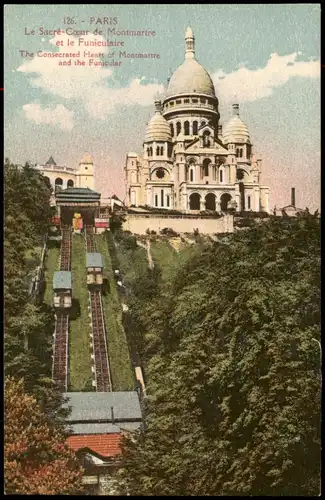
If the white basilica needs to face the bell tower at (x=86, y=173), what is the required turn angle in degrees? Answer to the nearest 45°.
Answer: approximately 45° to its right

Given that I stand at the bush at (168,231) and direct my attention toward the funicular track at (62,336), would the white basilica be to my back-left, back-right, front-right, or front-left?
back-right

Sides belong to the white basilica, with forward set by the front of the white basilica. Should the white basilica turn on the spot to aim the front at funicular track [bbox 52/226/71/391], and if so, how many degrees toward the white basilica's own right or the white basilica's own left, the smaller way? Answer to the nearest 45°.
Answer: approximately 45° to the white basilica's own right

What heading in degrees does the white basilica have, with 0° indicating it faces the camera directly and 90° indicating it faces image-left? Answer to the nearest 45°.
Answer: approximately 0°

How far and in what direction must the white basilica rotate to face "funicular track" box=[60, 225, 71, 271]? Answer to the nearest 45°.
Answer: approximately 45° to its right
